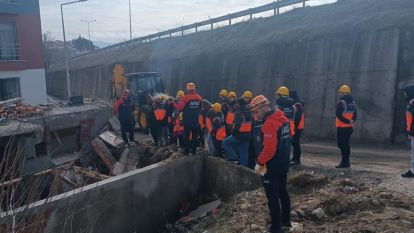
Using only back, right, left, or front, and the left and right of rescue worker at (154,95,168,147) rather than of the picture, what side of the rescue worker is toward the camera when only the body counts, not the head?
back

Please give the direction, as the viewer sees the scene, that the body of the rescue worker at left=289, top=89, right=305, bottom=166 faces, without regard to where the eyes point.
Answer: to the viewer's left

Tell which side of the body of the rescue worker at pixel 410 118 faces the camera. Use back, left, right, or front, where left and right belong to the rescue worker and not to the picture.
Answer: left

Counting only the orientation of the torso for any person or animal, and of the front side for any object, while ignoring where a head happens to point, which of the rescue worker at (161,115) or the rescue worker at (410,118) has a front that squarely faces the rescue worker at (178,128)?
the rescue worker at (410,118)

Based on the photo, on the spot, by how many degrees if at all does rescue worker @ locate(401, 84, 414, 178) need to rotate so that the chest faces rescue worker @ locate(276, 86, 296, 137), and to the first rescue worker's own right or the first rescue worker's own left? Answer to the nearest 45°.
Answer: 0° — they already face them

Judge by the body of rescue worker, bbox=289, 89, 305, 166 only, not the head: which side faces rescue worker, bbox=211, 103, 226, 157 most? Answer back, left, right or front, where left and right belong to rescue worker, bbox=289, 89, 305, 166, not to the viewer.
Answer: front

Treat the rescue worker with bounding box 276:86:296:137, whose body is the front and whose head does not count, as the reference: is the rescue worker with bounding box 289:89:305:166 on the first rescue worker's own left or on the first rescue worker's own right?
on the first rescue worker's own right

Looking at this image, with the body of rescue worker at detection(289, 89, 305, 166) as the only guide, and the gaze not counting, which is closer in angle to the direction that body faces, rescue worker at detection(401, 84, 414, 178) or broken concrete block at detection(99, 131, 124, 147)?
the broken concrete block
